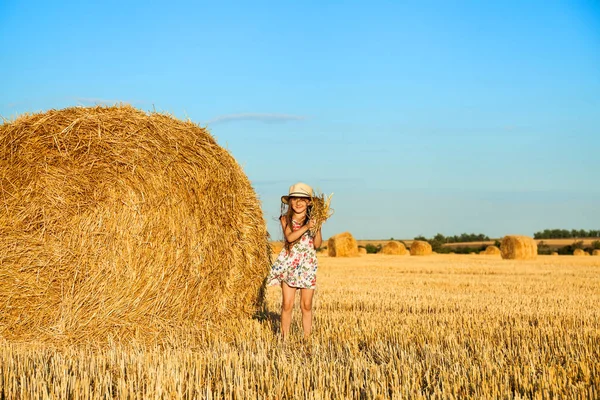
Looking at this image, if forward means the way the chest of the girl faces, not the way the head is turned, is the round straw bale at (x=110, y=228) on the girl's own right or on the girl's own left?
on the girl's own right

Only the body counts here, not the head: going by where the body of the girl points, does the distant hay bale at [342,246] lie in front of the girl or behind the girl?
behind

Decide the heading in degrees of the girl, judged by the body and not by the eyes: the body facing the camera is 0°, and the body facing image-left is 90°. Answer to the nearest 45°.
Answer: approximately 0°

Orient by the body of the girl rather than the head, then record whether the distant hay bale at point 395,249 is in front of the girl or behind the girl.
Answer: behind

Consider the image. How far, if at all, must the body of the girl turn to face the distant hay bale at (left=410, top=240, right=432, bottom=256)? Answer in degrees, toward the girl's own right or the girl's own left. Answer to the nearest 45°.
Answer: approximately 180°

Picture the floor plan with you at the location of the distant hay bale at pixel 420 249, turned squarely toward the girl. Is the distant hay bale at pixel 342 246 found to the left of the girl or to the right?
right
